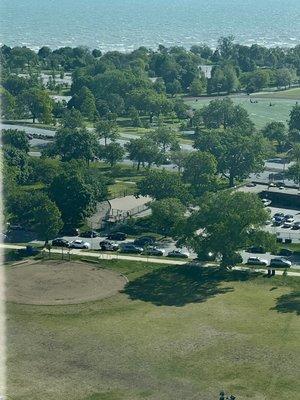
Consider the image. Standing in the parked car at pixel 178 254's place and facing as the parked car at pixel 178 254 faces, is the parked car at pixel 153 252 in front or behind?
behind

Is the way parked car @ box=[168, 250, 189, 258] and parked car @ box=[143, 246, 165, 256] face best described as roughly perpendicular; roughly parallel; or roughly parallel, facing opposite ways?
roughly parallel

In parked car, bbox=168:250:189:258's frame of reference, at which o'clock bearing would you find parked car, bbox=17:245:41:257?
parked car, bbox=17:245:41:257 is roughly at 6 o'clock from parked car, bbox=168:250:189:258.

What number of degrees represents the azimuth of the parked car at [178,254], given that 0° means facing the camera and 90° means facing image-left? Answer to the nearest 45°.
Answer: approximately 270°

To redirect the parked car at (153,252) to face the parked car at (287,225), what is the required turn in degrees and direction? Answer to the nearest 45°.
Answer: approximately 45° to its left

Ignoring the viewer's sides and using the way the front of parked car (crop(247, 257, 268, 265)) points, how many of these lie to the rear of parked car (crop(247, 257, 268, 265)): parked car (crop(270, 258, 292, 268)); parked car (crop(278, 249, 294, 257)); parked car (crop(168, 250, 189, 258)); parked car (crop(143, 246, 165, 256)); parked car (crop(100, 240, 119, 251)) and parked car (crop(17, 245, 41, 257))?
4

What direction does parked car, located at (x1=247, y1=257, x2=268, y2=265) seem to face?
to the viewer's right

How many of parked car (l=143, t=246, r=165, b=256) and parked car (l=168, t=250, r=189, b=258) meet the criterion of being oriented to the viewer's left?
0
